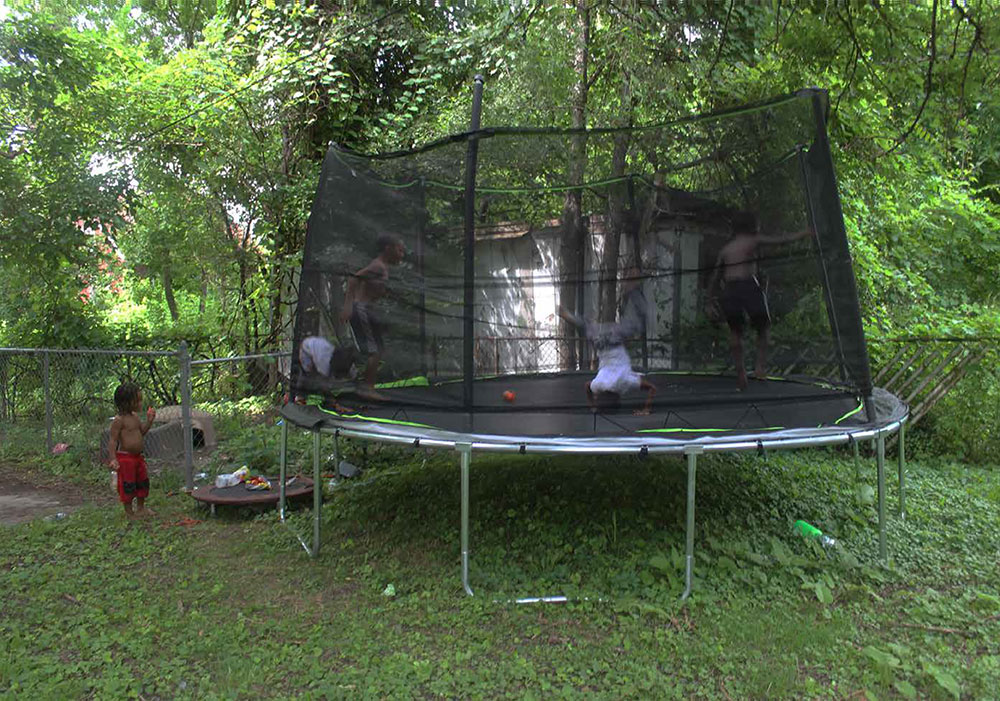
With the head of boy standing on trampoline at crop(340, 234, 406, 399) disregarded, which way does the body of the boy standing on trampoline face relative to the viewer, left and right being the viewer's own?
facing to the right of the viewer

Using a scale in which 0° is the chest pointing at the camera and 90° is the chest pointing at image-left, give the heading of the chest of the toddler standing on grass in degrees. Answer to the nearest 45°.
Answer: approximately 315°

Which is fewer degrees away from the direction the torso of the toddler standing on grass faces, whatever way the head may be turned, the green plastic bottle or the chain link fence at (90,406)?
the green plastic bottle

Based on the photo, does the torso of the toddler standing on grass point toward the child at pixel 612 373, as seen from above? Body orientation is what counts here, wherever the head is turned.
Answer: yes

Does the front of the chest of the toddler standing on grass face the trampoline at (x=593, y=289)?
yes

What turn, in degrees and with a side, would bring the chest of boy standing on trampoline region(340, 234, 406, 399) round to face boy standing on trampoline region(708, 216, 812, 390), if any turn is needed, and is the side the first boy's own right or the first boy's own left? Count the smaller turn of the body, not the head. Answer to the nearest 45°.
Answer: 0° — they already face them

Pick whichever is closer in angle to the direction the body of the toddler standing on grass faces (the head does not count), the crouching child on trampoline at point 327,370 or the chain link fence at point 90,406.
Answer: the crouching child on trampoline
